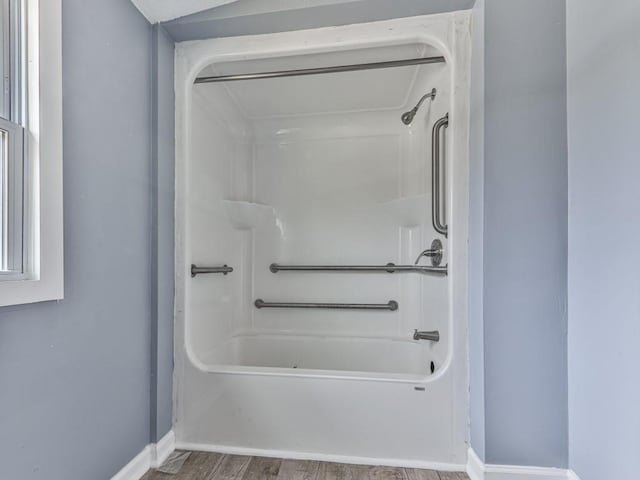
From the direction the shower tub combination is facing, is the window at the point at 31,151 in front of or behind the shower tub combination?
in front

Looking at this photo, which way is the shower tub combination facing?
toward the camera

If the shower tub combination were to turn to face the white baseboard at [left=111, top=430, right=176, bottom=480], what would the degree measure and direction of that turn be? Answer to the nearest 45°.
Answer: approximately 45° to its right

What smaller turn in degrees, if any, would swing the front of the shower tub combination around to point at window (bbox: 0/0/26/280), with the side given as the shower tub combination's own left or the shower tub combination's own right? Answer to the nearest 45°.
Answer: approximately 45° to the shower tub combination's own right

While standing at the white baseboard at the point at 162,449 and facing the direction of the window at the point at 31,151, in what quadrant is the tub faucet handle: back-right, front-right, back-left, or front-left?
back-left
